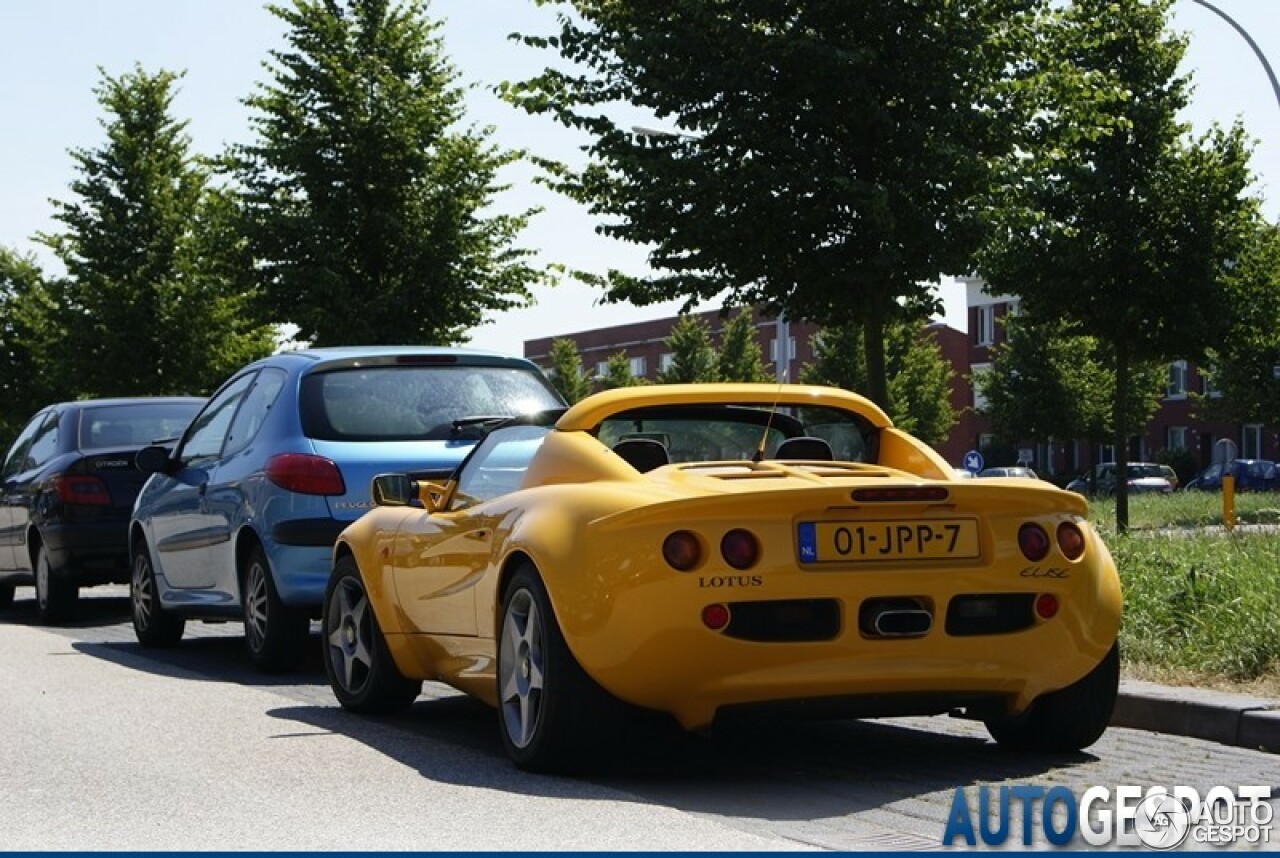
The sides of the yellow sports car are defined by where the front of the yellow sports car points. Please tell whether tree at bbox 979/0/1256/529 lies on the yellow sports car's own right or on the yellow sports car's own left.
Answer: on the yellow sports car's own right

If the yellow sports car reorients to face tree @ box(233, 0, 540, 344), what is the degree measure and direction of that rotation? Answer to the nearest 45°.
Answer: approximately 45° to its right

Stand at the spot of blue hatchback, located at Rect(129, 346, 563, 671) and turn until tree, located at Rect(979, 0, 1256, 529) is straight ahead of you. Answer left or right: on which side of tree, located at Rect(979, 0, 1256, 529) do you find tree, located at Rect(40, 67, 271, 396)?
left

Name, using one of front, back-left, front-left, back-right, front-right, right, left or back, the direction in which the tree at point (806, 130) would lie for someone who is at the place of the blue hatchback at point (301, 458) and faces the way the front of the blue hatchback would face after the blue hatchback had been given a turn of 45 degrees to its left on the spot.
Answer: back-right

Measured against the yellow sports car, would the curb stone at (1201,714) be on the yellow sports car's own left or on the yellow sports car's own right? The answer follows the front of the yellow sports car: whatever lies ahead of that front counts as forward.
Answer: on the yellow sports car's own right

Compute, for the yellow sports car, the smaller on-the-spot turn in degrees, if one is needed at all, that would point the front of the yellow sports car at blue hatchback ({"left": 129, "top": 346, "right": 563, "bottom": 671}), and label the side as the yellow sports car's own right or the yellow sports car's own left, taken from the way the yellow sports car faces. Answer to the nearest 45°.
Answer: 0° — it already faces it

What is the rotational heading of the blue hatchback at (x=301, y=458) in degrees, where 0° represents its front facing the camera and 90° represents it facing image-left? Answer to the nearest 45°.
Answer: approximately 135°

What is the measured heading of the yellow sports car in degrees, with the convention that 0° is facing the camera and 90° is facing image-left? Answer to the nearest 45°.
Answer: approximately 135°

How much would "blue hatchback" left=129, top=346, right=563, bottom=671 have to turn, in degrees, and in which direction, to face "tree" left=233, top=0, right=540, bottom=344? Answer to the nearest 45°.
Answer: approximately 45° to its right

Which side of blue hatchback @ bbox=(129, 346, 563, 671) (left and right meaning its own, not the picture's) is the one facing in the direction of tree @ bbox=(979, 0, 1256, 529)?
right

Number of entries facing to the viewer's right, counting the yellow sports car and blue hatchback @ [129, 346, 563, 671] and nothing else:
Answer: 0
